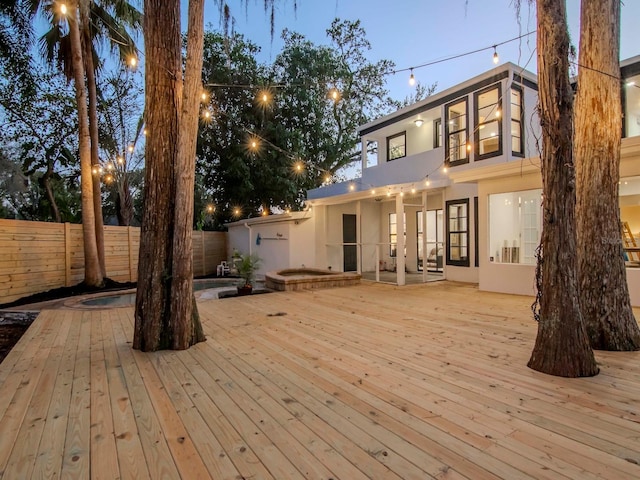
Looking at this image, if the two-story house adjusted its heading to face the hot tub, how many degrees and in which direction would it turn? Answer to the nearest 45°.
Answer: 0° — it already faces it

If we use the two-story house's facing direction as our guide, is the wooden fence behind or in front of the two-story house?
in front

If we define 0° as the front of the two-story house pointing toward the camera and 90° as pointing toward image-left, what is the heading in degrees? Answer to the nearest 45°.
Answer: approximately 45°
